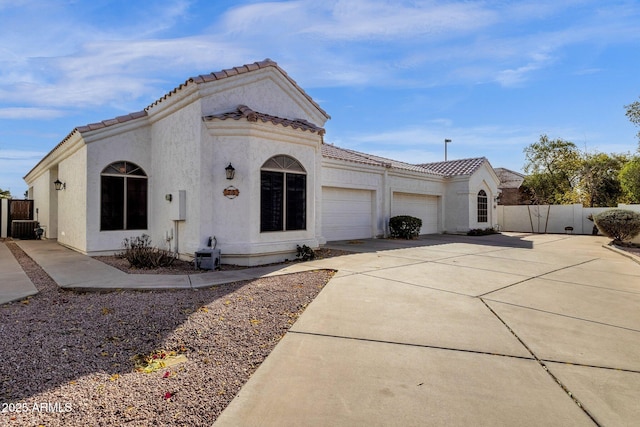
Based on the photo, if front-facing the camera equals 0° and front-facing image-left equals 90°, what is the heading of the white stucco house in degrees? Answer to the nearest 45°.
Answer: approximately 315°

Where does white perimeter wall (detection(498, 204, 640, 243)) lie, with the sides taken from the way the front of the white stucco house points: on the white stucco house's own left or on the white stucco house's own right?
on the white stucco house's own left

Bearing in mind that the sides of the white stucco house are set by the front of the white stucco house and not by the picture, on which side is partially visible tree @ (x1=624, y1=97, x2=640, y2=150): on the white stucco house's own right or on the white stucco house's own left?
on the white stucco house's own left

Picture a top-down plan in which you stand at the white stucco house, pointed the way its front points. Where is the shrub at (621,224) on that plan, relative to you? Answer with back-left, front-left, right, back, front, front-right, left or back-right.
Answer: front-left

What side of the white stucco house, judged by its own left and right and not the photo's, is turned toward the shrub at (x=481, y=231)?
left

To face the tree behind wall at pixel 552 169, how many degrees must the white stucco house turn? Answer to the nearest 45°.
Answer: approximately 90° to its left

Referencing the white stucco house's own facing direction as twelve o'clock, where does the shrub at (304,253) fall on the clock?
The shrub is roughly at 11 o'clock from the white stucco house.

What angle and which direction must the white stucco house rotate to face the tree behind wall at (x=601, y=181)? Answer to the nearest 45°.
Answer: approximately 90° to its left

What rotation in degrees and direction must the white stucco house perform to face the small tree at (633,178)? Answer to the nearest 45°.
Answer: approximately 45° to its left
